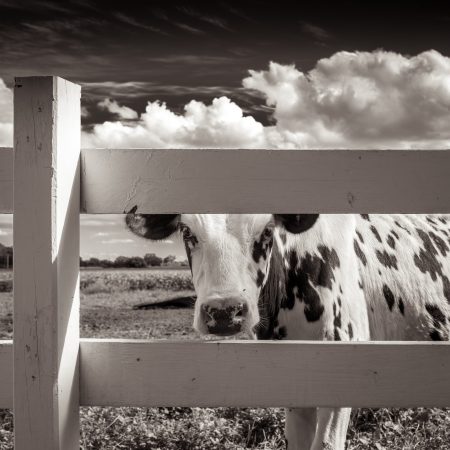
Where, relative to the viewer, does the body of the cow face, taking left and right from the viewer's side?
facing the viewer and to the left of the viewer
